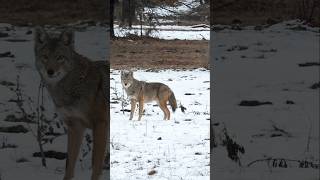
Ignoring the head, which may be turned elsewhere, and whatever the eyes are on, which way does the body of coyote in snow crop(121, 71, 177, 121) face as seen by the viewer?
to the viewer's left
